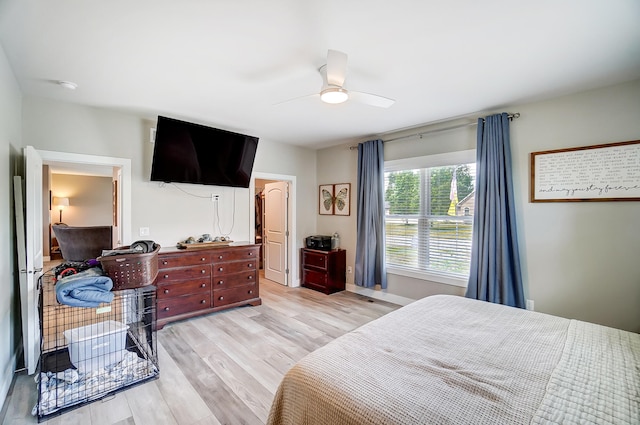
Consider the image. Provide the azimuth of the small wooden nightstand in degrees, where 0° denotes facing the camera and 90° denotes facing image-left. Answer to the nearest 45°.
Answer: approximately 45°

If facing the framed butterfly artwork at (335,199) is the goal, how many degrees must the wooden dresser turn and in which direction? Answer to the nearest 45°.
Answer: approximately 45° to its left

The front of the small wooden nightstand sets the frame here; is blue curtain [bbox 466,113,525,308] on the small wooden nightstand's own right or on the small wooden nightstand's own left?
on the small wooden nightstand's own left

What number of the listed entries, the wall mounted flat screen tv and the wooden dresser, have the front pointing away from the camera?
0

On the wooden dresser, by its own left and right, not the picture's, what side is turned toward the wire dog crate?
right

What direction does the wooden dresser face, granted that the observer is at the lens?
facing the viewer and to the right of the viewer

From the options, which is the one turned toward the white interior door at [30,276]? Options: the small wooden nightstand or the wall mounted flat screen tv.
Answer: the small wooden nightstand

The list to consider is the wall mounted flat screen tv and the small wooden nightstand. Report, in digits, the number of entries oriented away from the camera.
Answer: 0
